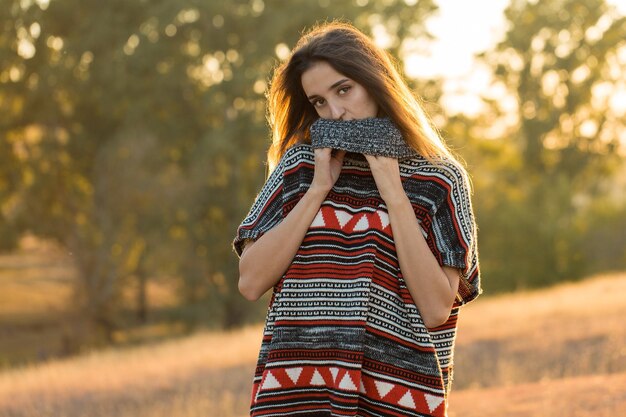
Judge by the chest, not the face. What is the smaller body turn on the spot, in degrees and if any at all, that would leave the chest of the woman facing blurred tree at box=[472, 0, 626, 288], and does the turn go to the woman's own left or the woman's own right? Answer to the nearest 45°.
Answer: approximately 180°

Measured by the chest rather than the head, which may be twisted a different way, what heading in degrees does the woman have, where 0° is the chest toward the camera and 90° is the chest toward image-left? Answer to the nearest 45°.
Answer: approximately 0°

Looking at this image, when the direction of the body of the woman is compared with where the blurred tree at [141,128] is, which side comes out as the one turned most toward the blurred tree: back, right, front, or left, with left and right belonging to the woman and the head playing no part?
back
